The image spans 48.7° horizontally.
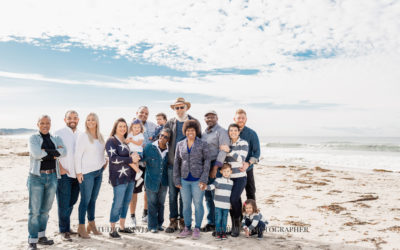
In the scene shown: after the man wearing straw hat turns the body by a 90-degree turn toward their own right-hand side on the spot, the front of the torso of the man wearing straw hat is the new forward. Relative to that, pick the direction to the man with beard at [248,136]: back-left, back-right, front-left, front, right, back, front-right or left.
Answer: back

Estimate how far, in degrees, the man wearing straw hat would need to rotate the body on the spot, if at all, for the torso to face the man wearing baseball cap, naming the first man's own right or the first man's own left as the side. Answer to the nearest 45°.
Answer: approximately 45° to the first man's own left

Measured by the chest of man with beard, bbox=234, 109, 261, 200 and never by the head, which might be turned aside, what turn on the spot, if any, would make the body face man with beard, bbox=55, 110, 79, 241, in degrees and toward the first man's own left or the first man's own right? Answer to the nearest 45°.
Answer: approximately 45° to the first man's own right

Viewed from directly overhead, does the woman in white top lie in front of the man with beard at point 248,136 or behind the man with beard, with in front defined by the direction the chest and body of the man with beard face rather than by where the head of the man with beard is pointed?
in front

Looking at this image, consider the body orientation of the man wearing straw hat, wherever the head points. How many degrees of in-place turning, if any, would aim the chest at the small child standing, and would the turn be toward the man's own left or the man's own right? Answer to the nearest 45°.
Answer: approximately 45° to the man's own left
